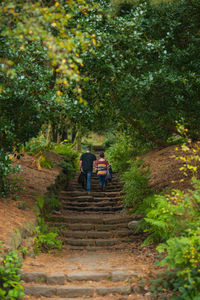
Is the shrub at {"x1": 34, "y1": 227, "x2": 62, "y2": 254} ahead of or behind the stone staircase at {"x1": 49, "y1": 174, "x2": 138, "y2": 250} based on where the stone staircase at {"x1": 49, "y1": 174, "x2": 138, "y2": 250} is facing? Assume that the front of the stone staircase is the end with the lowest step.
ahead

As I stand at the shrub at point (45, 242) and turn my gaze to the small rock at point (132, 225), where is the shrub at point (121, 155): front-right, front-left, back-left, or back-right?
front-left

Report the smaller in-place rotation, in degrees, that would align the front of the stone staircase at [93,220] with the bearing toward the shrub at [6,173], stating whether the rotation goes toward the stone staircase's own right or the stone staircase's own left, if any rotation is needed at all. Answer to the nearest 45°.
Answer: approximately 45° to the stone staircase's own right

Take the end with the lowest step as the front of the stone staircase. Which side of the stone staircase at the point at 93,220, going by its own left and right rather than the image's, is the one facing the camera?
front

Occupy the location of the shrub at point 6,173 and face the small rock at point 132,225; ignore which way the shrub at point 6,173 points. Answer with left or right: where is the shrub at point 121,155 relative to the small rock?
left

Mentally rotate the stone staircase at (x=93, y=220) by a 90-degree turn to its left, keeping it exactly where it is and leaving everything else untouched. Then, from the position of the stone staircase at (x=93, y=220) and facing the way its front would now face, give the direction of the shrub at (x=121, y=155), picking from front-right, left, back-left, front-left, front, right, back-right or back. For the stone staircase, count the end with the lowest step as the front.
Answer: left
